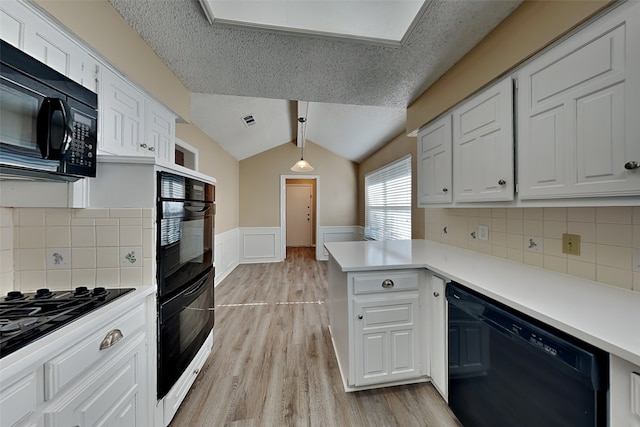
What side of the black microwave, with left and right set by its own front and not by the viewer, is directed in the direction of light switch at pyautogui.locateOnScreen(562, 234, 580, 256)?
front

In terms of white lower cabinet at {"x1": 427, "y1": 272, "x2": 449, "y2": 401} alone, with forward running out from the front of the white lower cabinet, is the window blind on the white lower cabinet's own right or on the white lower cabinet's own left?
on the white lower cabinet's own right

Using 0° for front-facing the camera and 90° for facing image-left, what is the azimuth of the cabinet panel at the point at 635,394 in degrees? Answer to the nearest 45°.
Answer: approximately 45°

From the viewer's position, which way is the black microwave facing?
facing the viewer and to the right of the viewer

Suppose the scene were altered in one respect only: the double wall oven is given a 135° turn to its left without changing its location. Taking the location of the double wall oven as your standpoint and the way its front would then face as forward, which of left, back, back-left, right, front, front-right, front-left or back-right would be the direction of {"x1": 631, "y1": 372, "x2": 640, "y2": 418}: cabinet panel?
back-right

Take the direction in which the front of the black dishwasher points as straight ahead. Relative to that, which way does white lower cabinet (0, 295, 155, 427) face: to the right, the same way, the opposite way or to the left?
the opposite way

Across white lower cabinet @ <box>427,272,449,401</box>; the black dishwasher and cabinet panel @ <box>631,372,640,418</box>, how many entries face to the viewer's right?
0

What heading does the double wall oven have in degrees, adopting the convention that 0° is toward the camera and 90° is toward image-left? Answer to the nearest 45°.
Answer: approximately 315°

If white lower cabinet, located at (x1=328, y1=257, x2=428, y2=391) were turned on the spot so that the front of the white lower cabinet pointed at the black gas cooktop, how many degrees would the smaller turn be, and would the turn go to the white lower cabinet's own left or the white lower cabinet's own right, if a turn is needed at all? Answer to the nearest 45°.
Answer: approximately 45° to the white lower cabinet's own right

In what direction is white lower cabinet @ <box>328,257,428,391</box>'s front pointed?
toward the camera

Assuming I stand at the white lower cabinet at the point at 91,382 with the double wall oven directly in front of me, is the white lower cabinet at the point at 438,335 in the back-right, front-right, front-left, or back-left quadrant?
front-right

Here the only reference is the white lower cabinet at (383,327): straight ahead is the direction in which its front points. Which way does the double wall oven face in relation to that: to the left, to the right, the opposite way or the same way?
to the left

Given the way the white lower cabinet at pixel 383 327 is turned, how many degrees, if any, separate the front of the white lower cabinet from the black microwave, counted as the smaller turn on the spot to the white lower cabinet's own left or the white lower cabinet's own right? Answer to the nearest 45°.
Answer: approximately 45° to the white lower cabinet's own right

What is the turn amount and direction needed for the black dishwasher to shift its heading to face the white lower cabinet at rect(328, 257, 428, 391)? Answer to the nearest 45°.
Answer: approximately 45° to its right

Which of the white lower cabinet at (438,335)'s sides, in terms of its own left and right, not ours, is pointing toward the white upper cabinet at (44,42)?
front
